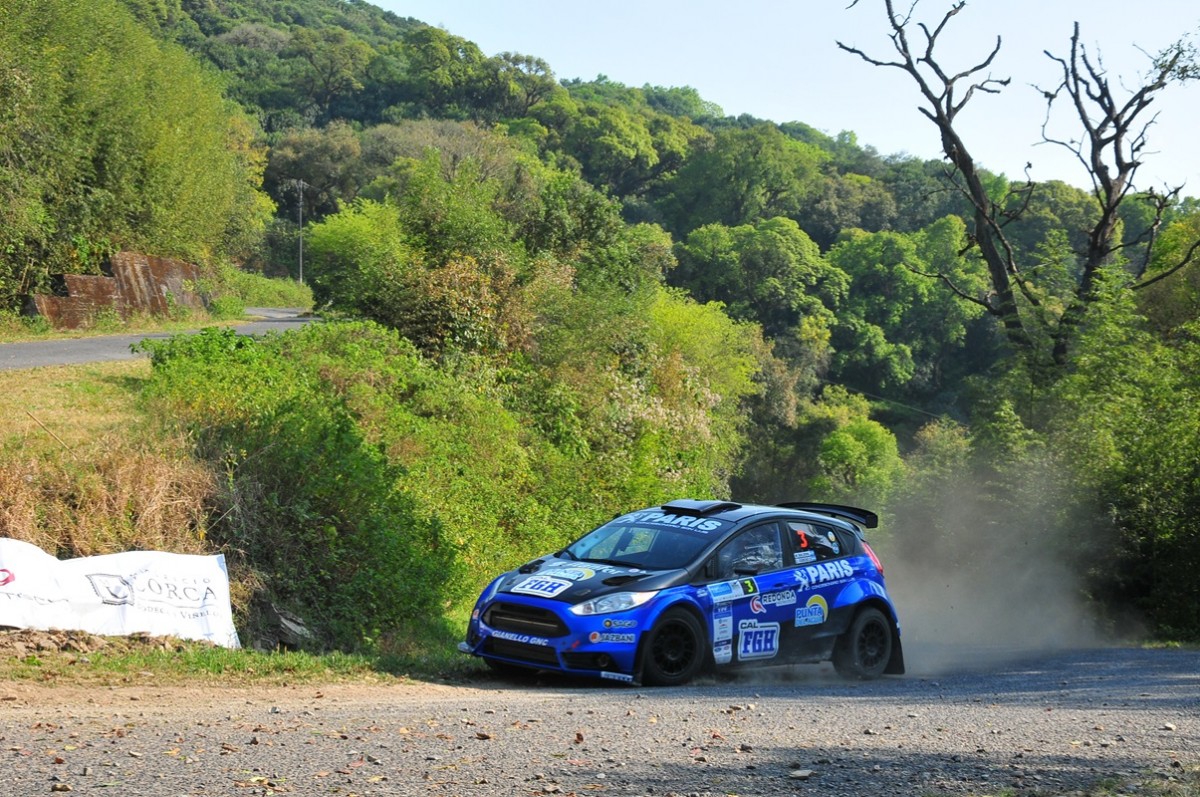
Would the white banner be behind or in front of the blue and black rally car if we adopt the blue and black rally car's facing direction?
in front

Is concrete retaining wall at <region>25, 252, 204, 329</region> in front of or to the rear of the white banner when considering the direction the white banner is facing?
to the rear

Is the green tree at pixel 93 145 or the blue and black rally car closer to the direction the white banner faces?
the blue and black rally car

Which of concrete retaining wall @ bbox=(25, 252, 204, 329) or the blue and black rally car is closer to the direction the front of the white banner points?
the blue and black rally car

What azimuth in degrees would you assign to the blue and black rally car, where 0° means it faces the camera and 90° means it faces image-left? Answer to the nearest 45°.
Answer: approximately 45°

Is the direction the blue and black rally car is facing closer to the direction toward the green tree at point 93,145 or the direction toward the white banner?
the white banner

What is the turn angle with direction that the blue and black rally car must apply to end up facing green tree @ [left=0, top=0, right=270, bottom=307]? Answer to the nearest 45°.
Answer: approximately 90° to its right

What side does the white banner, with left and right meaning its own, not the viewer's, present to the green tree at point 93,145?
back

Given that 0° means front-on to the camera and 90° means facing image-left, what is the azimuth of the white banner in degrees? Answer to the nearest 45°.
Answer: approximately 0°

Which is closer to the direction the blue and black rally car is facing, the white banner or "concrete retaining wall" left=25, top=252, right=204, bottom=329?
the white banner

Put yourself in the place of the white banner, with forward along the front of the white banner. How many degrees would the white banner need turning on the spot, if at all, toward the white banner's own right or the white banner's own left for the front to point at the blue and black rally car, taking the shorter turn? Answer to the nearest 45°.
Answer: approximately 90° to the white banner's own left

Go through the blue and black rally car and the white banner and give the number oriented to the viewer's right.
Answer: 0
